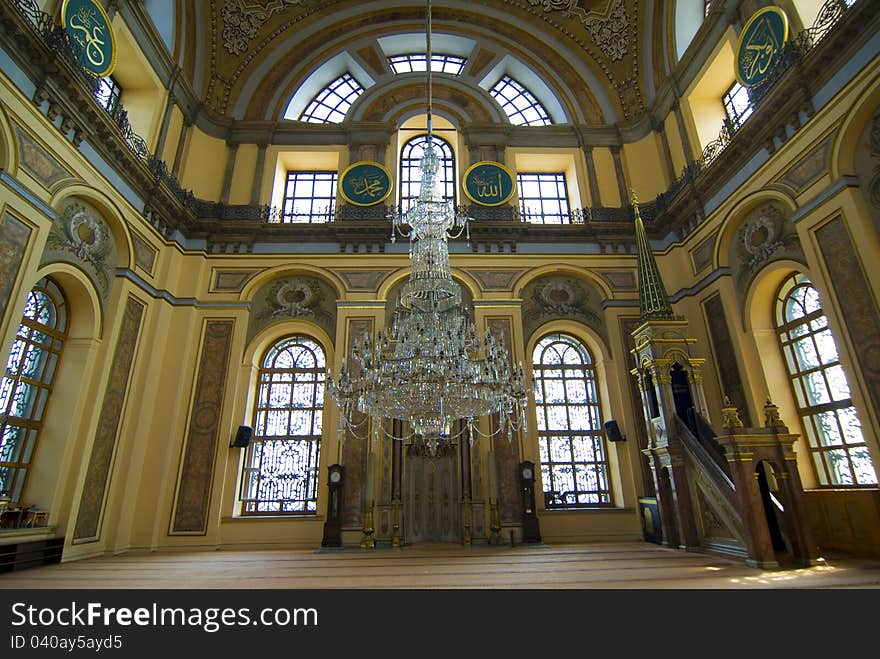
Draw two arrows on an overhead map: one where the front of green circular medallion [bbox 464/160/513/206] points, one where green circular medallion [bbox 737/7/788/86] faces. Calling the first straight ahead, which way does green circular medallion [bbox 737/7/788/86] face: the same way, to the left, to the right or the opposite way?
to the right

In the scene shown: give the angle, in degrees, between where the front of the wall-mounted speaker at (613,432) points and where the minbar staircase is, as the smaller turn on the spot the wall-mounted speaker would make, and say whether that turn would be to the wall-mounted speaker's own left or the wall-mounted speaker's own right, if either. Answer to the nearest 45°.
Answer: approximately 90° to the wall-mounted speaker's own left

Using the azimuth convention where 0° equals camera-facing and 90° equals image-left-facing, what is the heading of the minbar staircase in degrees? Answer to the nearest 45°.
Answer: approximately 315°

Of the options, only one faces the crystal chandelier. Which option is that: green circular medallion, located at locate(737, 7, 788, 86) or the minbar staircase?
the green circular medallion

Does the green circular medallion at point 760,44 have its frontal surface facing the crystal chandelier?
yes

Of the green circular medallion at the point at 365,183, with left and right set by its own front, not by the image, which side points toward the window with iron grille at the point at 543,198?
left

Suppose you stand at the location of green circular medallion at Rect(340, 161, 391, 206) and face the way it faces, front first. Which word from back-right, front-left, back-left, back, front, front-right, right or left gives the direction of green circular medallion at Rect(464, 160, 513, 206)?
left

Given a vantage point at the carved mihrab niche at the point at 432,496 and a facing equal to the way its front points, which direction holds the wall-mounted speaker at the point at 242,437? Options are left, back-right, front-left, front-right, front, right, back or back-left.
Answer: right

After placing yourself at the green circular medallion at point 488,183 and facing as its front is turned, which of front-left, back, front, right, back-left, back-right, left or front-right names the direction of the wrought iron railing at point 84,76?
front-right
